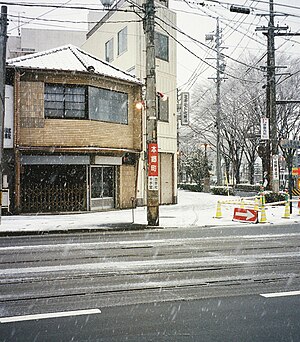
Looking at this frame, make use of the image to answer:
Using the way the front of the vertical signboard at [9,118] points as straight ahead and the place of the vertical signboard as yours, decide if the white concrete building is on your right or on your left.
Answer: on your left

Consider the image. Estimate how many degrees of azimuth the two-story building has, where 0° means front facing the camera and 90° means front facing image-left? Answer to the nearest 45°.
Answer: approximately 0°

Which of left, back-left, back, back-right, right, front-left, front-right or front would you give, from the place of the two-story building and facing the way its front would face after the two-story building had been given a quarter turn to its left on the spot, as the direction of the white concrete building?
front-left

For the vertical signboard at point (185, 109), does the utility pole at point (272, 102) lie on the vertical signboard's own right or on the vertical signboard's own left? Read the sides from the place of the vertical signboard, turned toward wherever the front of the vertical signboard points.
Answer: on the vertical signboard's own left

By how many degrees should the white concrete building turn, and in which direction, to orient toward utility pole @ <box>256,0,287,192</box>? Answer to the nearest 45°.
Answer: approximately 45° to its left

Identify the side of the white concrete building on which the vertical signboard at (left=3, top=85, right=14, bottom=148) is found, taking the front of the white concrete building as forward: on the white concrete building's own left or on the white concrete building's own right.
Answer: on the white concrete building's own right

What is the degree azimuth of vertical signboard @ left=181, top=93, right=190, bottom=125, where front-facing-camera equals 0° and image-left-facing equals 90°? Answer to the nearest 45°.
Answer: approximately 0°

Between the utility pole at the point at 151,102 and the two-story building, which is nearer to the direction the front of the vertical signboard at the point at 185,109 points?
the utility pole

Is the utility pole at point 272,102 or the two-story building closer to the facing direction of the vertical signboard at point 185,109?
the two-story building

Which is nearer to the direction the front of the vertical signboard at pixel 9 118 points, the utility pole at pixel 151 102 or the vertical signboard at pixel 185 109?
the utility pole

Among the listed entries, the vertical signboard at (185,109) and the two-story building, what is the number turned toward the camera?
2

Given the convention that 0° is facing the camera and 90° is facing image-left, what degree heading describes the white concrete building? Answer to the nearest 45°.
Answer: approximately 315°

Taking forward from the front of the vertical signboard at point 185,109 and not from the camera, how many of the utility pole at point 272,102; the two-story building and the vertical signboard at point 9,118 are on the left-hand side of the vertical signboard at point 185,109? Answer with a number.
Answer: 1
